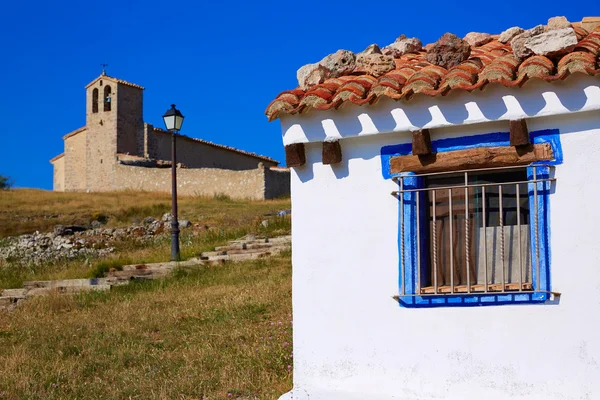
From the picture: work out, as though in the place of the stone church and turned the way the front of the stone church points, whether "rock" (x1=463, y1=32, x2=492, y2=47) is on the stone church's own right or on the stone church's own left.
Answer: on the stone church's own left

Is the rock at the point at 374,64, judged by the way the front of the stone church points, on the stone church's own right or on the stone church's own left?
on the stone church's own left

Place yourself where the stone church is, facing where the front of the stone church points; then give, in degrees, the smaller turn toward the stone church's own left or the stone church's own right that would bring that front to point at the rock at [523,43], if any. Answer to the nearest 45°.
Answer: approximately 45° to the stone church's own left

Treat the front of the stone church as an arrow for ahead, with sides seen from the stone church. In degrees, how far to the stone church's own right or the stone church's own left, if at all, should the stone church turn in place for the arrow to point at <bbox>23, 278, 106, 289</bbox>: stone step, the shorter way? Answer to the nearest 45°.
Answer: approximately 45° to the stone church's own left

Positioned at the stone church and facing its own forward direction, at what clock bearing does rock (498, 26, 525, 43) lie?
The rock is roughly at 10 o'clock from the stone church.

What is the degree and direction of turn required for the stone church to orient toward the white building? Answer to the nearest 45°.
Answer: approximately 45° to its left

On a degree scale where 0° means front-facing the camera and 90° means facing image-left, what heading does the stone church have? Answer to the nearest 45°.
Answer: approximately 45°

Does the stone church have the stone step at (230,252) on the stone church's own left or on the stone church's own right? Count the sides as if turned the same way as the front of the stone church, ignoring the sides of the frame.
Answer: on the stone church's own left
